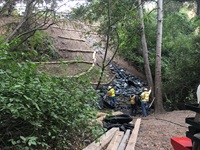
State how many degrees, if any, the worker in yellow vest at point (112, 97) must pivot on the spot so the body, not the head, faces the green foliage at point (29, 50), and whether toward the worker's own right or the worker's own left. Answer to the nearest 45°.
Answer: approximately 90° to the worker's own left

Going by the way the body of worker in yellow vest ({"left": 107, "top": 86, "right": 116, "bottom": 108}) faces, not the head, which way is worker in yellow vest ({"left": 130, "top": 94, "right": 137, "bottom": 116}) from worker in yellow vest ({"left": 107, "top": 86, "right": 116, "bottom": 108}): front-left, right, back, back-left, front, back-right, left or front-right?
back-left
